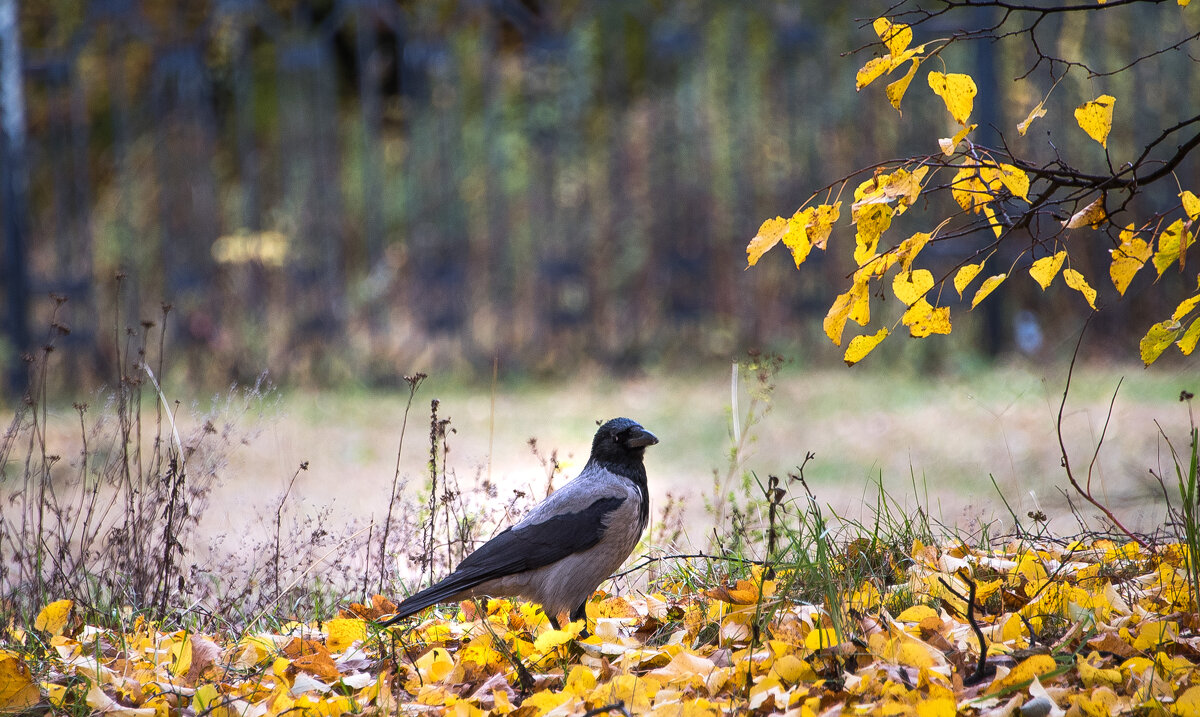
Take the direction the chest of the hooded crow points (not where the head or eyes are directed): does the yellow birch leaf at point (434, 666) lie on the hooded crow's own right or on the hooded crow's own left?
on the hooded crow's own right

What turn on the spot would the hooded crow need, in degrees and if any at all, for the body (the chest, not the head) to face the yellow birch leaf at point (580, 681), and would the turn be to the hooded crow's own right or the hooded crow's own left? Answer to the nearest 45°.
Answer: approximately 90° to the hooded crow's own right

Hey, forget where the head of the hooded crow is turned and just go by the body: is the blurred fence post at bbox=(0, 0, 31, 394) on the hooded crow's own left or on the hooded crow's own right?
on the hooded crow's own left

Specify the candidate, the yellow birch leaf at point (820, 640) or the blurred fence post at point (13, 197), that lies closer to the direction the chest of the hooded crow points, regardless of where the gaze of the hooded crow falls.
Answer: the yellow birch leaf

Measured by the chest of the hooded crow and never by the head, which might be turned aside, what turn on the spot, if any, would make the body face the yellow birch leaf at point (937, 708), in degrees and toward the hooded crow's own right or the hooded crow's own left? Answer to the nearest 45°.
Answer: approximately 45° to the hooded crow's own right

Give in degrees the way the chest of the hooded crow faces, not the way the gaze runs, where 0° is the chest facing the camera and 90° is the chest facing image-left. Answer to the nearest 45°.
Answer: approximately 270°

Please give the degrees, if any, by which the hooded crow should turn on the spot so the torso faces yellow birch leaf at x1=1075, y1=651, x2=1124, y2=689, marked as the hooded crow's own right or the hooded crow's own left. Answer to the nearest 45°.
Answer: approximately 45° to the hooded crow's own right

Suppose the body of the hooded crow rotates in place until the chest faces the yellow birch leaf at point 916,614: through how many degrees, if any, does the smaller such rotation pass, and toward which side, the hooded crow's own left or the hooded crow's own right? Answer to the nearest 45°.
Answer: approximately 45° to the hooded crow's own right

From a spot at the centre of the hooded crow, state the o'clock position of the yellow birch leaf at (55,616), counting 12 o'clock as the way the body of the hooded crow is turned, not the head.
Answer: The yellow birch leaf is roughly at 6 o'clock from the hooded crow.
